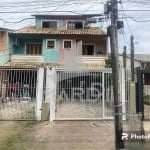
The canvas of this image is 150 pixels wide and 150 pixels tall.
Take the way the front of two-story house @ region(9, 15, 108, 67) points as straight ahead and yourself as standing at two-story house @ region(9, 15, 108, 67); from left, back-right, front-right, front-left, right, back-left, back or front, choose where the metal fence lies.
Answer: front

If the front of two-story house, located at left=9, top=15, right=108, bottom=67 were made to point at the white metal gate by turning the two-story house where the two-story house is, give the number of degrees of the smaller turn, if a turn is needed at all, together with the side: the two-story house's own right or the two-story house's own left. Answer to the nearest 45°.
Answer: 0° — it already faces it

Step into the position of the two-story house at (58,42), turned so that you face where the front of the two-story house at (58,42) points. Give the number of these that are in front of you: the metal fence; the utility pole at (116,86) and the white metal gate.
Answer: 3

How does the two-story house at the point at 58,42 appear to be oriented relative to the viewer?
toward the camera

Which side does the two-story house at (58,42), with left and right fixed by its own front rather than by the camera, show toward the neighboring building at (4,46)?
right

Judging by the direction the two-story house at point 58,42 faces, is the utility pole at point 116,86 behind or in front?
in front

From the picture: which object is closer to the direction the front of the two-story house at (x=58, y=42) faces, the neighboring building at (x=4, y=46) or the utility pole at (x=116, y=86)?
the utility pole
